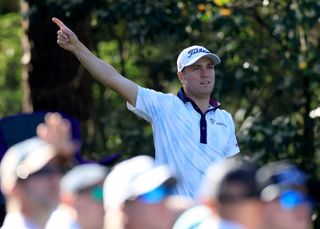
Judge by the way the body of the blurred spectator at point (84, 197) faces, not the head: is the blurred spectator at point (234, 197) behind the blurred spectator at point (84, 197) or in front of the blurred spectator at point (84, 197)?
in front

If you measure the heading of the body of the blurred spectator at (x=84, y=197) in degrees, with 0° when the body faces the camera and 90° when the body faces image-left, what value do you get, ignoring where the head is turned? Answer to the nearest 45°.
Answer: approximately 315°

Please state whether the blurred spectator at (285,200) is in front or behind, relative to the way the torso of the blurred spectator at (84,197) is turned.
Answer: in front
